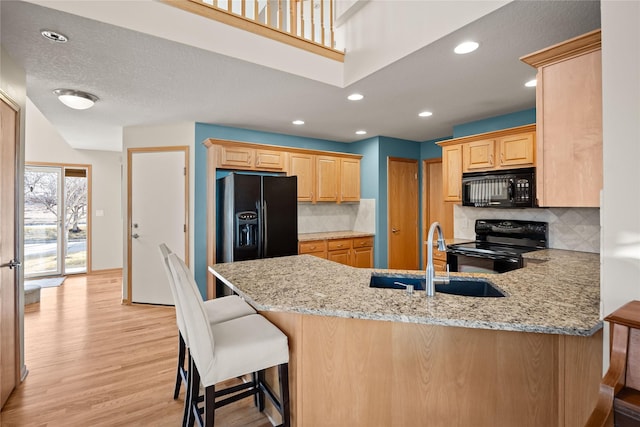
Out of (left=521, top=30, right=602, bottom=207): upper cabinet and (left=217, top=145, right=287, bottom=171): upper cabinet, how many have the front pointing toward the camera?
1

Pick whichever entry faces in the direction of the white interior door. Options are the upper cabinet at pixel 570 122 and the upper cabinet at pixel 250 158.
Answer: the upper cabinet at pixel 570 122

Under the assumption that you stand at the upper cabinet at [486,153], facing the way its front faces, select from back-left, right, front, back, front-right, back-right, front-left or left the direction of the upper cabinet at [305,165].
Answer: front-right

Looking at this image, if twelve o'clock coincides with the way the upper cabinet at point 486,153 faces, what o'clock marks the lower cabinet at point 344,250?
The lower cabinet is roughly at 2 o'clock from the upper cabinet.

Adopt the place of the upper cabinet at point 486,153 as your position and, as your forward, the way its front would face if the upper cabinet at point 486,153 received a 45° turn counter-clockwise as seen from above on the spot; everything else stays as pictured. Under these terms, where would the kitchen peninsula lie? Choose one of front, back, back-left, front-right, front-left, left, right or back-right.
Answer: front

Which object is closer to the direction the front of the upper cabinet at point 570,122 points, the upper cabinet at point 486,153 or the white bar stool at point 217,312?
the white bar stool

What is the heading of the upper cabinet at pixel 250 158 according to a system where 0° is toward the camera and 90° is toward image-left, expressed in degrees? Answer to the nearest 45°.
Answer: approximately 0°

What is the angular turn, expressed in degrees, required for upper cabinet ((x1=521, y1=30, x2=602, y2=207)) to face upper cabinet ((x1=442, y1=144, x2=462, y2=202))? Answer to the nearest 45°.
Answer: approximately 45° to its right

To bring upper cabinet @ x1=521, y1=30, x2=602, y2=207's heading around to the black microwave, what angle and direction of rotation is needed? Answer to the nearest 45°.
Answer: approximately 90° to its right

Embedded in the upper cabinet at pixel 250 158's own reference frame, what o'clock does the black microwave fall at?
The black microwave is roughly at 10 o'clock from the upper cabinet.

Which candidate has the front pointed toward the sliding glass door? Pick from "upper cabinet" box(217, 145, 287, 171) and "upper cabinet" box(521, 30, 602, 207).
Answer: "upper cabinet" box(521, 30, 602, 207)

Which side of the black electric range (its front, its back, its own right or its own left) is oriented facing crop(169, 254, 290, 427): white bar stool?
front
